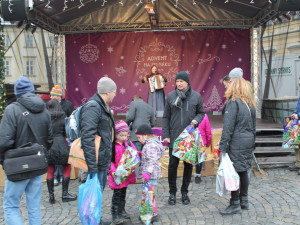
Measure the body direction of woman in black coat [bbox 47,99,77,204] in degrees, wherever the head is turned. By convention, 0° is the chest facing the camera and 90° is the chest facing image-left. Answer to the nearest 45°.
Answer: approximately 225°

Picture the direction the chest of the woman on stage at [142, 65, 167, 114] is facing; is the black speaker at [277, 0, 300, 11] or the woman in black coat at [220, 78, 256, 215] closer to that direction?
the woman in black coat

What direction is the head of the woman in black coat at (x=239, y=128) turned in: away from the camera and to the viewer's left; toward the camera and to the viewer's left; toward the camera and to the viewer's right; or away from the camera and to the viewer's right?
away from the camera and to the viewer's left

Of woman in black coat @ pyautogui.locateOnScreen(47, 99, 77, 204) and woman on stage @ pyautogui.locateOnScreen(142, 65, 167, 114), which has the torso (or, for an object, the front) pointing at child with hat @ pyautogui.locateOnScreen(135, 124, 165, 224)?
the woman on stage

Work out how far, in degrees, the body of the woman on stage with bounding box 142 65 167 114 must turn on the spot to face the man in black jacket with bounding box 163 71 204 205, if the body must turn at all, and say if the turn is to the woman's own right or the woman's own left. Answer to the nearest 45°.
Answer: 0° — they already face them
